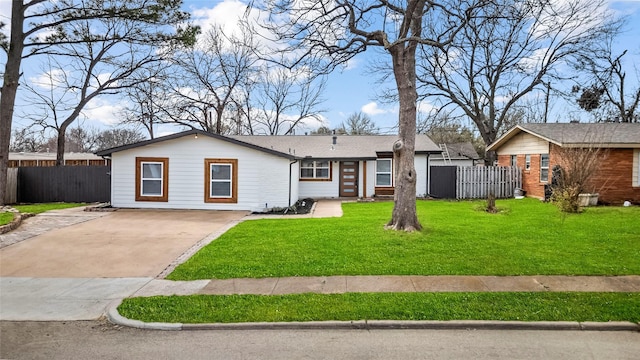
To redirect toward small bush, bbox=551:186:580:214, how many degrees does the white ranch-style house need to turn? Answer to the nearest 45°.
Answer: approximately 90° to its left

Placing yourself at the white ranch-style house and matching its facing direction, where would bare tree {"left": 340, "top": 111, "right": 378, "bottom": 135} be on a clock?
The bare tree is roughly at 7 o'clock from the white ranch-style house.

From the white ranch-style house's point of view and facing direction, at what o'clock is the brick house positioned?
The brick house is roughly at 9 o'clock from the white ranch-style house.

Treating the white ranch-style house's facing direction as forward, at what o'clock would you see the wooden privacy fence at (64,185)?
The wooden privacy fence is roughly at 4 o'clock from the white ranch-style house.

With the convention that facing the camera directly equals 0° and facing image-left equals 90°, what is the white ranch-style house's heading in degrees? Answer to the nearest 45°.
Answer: approximately 0°

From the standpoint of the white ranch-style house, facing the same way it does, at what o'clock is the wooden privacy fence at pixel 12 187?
The wooden privacy fence is roughly at 4 o'clock from the white ranch-style house.

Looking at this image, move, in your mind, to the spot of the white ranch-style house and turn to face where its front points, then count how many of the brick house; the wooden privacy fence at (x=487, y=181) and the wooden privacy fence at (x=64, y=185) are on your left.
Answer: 2
